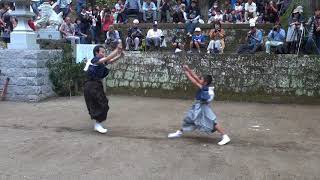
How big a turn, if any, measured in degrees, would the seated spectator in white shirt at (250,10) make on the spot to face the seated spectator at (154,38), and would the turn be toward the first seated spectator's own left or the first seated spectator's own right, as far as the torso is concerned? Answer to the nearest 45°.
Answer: approximately 45° to the first seated spectator's own right

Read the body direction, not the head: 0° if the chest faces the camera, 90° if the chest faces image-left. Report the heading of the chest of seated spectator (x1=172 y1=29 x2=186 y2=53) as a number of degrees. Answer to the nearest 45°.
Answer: approximately 0°

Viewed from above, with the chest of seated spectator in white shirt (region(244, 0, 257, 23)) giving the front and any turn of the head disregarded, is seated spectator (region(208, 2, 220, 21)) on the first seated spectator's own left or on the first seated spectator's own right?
on the first seated spectator's own right

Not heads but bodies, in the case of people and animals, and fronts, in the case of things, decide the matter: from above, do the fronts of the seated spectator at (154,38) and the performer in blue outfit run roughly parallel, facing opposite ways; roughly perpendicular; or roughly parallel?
roughly perpendicular

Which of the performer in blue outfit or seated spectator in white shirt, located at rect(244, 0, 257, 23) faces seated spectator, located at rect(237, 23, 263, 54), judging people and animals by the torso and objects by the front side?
the seated spectator in white shirt
